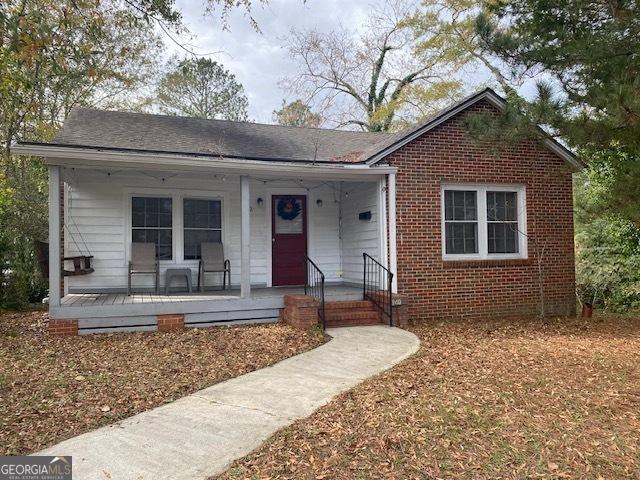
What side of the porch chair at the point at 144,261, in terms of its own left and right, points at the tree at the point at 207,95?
back

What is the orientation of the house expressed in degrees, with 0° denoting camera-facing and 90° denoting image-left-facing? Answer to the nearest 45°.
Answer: approximately 0°

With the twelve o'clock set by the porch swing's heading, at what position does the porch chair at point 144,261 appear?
The porch chair is roughly at 1 o'clock from the porch swing.

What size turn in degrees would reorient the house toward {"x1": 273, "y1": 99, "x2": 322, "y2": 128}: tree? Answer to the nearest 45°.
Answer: approximately 180°

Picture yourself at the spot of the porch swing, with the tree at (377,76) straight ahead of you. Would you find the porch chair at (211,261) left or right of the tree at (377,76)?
right

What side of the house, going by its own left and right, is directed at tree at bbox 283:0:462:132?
back

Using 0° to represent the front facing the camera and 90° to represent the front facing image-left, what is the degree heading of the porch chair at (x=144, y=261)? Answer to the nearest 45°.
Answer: approximately 0°

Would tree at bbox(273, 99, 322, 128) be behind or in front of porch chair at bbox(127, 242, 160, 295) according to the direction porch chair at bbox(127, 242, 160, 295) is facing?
behind

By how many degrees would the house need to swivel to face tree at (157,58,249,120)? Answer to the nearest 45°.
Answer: approximately 180°

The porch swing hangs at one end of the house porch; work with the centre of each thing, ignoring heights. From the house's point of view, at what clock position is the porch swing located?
The porch swing is roughly at 3 o'clock from the house.
